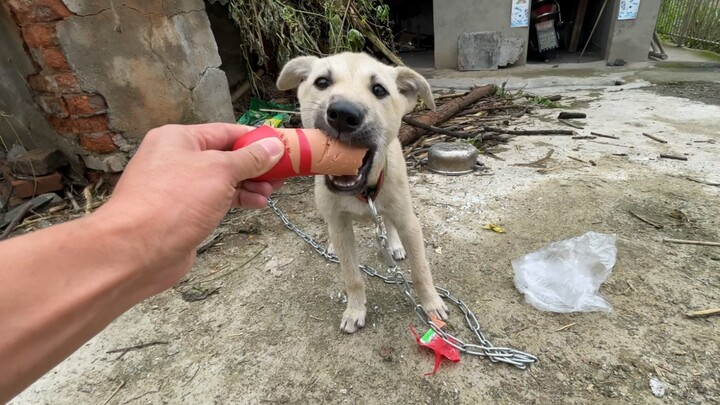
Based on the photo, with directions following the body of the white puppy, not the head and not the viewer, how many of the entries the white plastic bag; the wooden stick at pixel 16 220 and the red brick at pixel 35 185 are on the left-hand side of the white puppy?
1

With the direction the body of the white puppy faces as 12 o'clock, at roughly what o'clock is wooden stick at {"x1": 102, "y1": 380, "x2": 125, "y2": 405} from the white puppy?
The wooden stick is roughly at 2 o'clock from the white puppy.

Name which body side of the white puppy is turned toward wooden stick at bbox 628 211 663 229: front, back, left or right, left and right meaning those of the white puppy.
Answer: left

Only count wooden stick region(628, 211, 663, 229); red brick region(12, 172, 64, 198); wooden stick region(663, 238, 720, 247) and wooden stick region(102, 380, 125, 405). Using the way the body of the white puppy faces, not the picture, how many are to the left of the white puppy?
2

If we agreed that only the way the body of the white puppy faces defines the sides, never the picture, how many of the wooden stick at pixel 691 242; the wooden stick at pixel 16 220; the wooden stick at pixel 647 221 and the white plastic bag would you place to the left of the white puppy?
3

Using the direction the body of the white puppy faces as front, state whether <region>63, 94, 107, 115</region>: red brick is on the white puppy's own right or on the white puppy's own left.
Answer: on the white puppy's own right

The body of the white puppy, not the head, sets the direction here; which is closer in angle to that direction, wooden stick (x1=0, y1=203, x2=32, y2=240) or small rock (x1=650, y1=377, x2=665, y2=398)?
the small rock

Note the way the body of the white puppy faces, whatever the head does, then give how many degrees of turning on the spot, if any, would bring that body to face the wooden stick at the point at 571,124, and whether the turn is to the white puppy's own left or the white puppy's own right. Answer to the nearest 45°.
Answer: approximately 135° to the white puppy's own left

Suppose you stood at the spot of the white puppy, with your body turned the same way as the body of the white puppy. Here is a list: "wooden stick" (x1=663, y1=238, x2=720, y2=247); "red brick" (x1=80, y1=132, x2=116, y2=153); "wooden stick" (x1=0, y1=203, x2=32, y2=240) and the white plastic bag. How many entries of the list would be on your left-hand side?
2

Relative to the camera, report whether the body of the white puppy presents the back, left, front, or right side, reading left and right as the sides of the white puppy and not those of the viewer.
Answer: front

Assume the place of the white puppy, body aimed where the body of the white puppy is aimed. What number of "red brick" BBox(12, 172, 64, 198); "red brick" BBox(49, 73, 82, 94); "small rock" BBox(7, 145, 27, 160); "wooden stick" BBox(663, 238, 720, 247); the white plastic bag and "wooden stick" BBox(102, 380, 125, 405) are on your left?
2

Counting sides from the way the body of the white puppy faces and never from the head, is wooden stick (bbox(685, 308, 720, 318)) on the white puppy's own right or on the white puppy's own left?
on the white puppy's own left

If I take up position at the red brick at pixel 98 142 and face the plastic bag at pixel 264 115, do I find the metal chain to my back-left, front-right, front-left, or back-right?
front-right

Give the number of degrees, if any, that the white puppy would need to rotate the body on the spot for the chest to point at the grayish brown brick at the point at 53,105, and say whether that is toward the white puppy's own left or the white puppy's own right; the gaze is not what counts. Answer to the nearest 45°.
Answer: approximately 135° to the white puppy's own right
